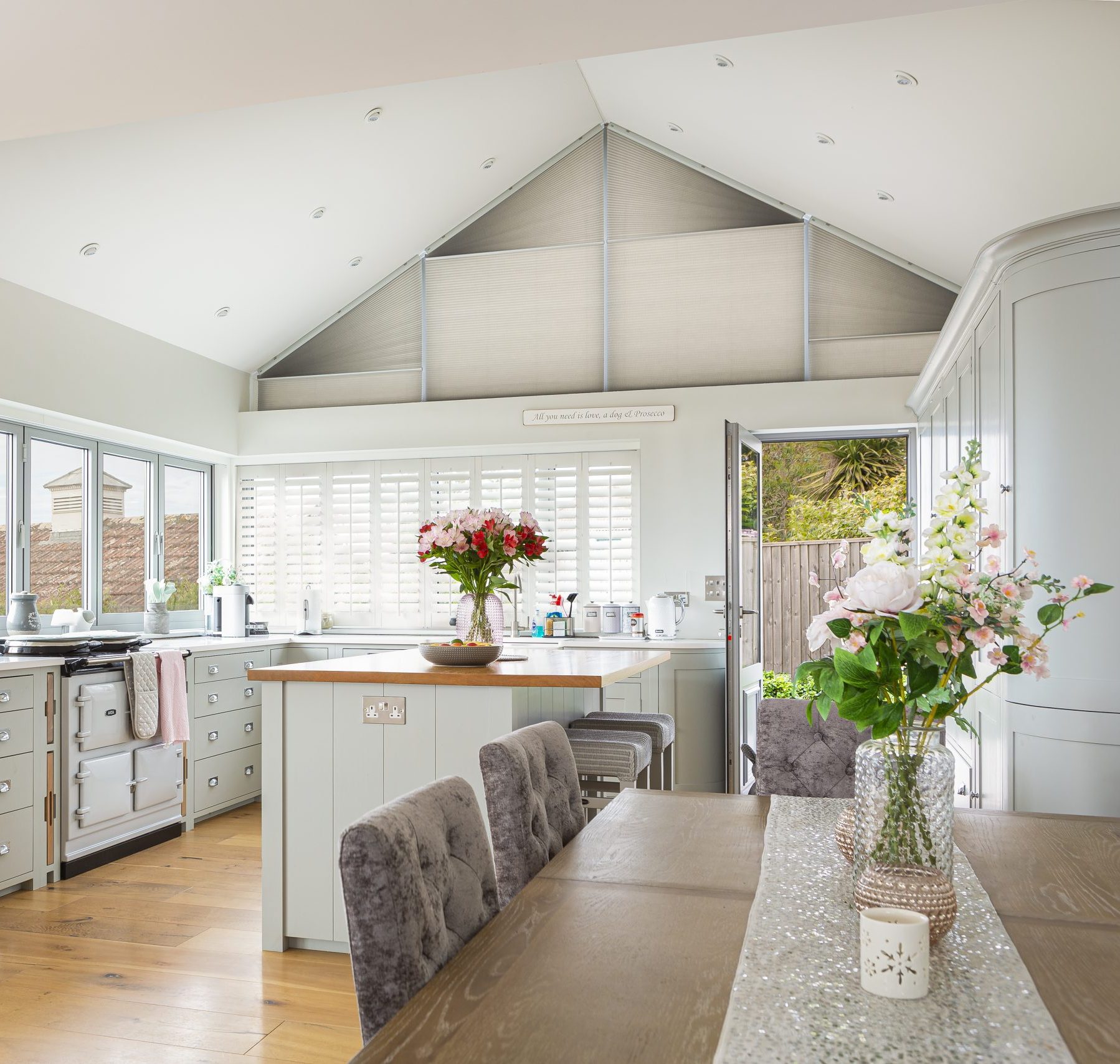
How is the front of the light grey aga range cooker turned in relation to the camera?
facing the viewer and to the right of the viewer

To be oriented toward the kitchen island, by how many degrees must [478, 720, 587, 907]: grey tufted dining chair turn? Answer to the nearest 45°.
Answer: approximately 135° to its left

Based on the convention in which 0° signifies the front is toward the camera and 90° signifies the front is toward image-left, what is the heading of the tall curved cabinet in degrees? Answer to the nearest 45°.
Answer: approximately 45°

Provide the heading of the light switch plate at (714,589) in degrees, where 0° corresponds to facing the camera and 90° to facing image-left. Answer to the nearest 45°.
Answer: approximately 0°

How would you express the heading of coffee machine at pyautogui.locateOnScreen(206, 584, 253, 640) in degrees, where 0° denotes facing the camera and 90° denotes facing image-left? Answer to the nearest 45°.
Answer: approximately 315°

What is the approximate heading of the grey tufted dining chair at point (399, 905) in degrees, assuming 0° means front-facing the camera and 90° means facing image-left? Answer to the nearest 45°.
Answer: approximately 315°

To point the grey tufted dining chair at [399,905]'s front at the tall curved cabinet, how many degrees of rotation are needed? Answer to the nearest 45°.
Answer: approximately 90° to its left

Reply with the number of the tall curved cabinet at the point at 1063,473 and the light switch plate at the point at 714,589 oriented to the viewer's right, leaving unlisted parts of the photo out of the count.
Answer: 0
